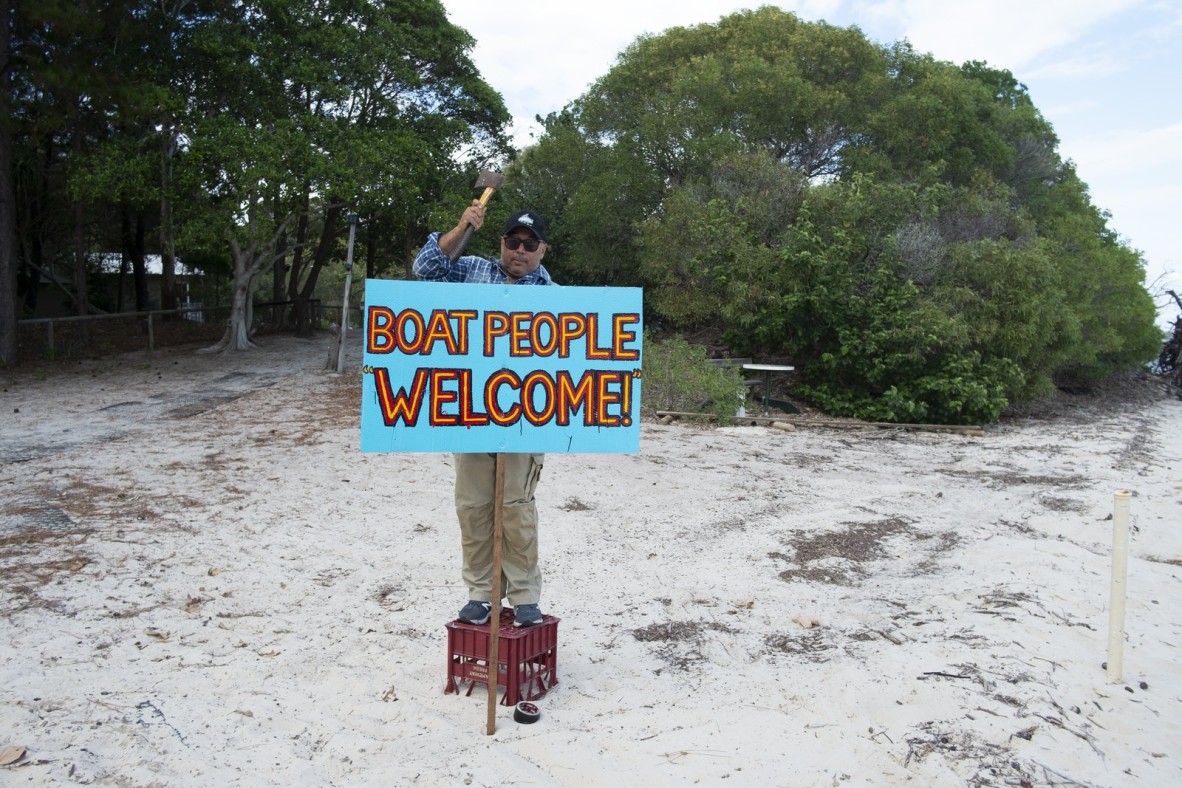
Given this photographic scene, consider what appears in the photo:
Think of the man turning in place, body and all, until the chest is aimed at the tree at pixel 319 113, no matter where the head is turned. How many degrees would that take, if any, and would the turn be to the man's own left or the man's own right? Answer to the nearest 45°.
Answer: approximately 180°

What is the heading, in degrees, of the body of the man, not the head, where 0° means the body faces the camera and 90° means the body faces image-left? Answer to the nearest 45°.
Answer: approximately 0°

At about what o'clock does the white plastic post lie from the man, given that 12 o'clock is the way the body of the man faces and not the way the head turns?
The white plastic post is roughly at 9 o'clock from the man.
